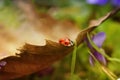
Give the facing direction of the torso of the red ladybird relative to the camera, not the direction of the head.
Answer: to the viewer's right
